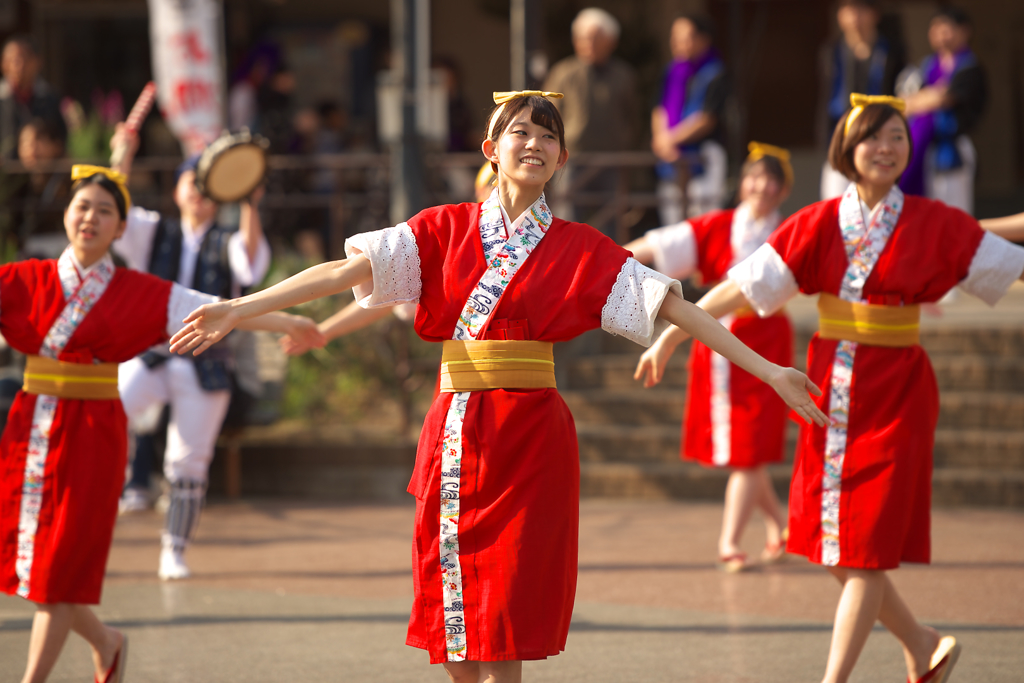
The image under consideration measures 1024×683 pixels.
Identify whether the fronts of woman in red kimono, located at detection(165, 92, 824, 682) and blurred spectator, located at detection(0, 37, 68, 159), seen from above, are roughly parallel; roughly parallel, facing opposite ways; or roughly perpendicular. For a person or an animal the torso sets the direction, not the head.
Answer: roughly parallel

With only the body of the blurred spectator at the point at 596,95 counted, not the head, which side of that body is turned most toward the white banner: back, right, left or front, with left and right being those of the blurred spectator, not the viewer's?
right

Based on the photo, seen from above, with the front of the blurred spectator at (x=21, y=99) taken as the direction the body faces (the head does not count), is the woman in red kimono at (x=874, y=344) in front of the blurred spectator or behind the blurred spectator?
in front

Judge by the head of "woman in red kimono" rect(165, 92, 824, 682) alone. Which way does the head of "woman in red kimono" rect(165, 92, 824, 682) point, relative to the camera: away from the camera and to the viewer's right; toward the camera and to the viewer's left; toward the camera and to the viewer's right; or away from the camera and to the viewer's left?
toward the camera and to the viewer's right

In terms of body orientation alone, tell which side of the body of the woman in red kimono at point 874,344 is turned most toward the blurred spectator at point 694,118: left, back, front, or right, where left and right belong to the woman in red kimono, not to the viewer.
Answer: back

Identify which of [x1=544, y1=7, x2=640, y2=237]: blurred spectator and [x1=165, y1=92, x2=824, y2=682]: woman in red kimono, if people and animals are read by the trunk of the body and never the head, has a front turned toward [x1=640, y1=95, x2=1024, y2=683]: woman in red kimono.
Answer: the blurred spectator

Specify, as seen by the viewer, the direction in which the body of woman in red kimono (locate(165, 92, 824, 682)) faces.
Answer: toward the camera

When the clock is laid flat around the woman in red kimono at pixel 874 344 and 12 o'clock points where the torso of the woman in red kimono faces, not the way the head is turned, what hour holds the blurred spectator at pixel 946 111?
The blurred spectator is roughly at 6 o'clock from the woman in red kimono.

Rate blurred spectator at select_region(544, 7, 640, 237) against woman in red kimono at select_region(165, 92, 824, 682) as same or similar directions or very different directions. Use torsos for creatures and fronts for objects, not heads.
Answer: same or similar directions

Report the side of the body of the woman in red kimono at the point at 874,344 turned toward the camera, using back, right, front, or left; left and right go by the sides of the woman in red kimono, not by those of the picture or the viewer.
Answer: front

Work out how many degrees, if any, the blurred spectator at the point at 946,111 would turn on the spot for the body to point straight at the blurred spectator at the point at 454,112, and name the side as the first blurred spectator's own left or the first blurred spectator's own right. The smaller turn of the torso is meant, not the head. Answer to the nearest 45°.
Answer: approximately 90° to the first blurred spectator's own right

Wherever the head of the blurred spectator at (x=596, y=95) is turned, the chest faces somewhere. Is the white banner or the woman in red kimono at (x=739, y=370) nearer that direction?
the woman in red kimono

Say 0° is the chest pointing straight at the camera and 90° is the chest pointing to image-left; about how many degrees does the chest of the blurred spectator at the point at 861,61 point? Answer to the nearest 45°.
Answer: approximately 0°

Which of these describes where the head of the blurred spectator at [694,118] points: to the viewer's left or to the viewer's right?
to the viewer's left

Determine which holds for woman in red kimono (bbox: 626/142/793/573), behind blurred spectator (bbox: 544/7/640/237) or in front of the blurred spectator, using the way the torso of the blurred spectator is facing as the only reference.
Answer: in front

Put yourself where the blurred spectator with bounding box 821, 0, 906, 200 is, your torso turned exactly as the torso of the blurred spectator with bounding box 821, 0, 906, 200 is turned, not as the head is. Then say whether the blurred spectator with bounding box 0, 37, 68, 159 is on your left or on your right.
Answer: on your right

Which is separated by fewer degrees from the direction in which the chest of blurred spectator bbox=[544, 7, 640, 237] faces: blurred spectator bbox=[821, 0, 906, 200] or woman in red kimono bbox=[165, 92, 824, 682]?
the woman in red kimono
